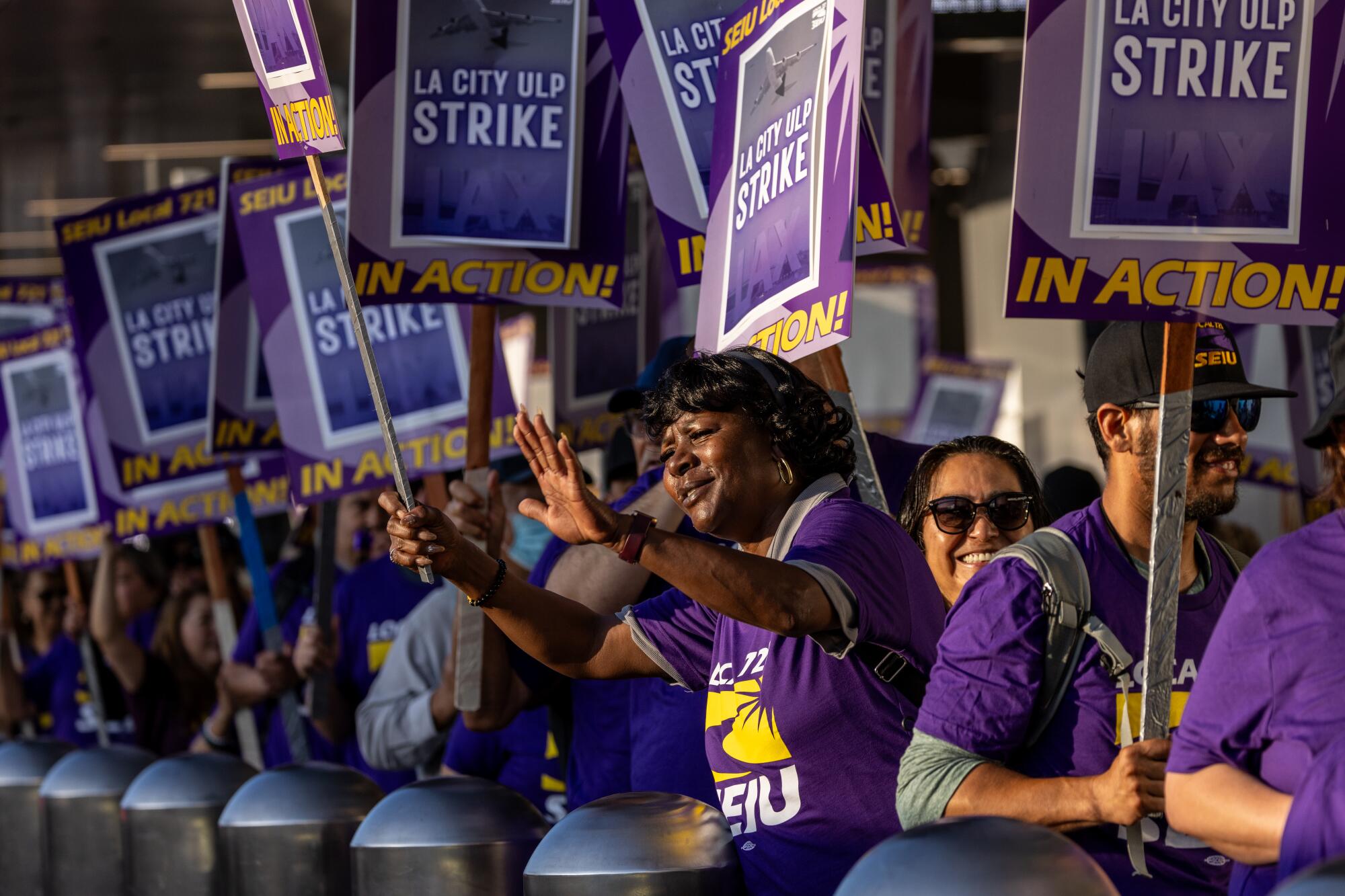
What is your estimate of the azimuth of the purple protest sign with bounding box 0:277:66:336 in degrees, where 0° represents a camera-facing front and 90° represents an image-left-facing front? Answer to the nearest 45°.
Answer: approximately 0°

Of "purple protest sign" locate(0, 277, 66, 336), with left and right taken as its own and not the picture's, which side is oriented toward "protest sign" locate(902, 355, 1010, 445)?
left

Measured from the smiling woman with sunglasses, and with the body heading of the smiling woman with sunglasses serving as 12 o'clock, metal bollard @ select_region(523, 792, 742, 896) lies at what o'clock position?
The metal bollard is roughly at 1 o'clock from the smiling woman with sunglasses.

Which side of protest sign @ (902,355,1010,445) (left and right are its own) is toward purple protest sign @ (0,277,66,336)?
right

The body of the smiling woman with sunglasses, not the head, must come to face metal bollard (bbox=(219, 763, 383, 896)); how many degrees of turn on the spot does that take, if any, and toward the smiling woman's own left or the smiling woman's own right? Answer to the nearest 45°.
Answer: approximately 90° to the smiling woman's own right
